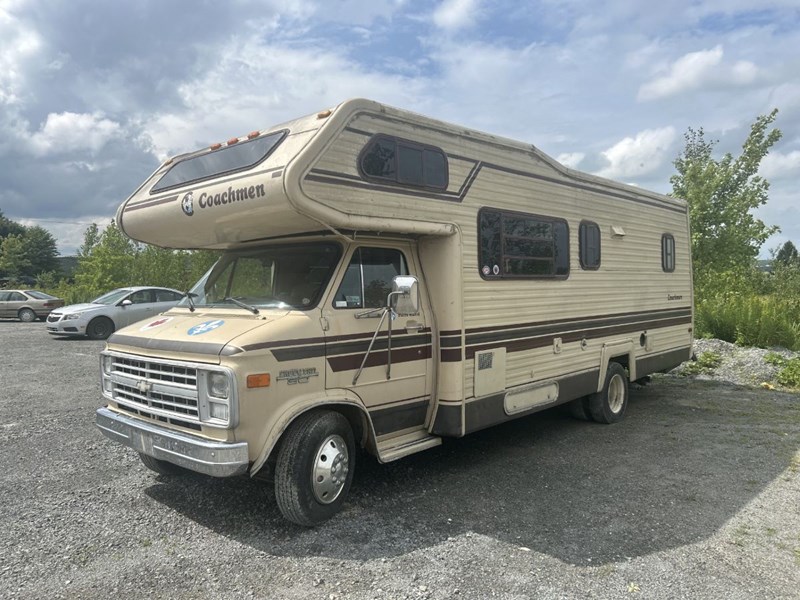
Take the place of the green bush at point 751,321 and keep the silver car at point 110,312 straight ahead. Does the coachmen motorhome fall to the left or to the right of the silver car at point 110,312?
left

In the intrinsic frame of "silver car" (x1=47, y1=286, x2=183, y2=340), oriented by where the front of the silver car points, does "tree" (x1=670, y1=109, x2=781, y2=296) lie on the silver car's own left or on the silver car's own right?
on the silver car's own left

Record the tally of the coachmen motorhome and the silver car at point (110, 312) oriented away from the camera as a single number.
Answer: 0

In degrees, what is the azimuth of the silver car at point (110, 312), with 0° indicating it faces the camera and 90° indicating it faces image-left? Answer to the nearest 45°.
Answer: approximately 45°

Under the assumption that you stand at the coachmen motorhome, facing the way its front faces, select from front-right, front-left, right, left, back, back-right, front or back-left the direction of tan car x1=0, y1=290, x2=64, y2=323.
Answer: right

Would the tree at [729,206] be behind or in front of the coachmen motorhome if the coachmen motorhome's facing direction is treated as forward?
behind

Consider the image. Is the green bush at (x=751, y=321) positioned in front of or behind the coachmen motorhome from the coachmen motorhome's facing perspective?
behind
